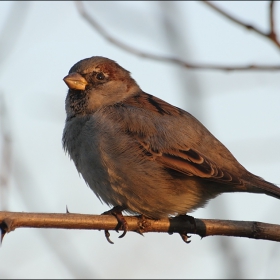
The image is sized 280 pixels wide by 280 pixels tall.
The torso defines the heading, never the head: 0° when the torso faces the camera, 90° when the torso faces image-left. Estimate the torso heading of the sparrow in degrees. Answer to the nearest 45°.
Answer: approximately 90°
